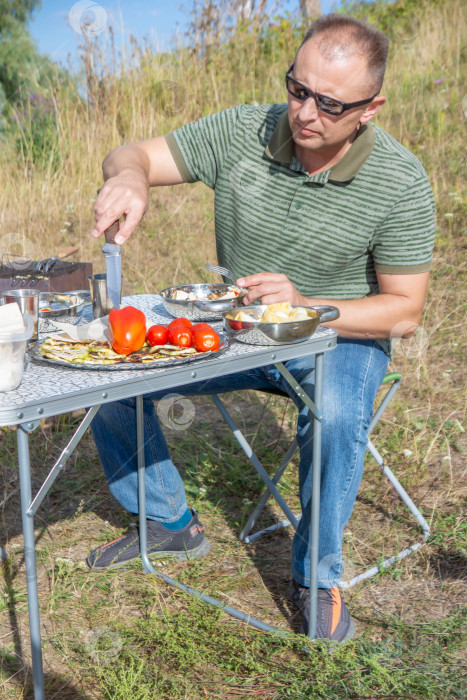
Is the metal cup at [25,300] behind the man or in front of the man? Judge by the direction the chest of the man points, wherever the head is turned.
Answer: in front

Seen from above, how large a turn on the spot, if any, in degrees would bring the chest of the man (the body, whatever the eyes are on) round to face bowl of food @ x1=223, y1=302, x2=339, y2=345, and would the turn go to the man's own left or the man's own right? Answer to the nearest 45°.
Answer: approximately 45° to the man's own left

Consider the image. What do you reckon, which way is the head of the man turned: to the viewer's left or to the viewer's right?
to the viewer's left

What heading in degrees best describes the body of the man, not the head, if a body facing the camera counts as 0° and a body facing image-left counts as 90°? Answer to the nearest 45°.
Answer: approximately 45°

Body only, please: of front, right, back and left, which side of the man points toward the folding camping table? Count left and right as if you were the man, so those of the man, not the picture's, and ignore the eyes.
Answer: front
